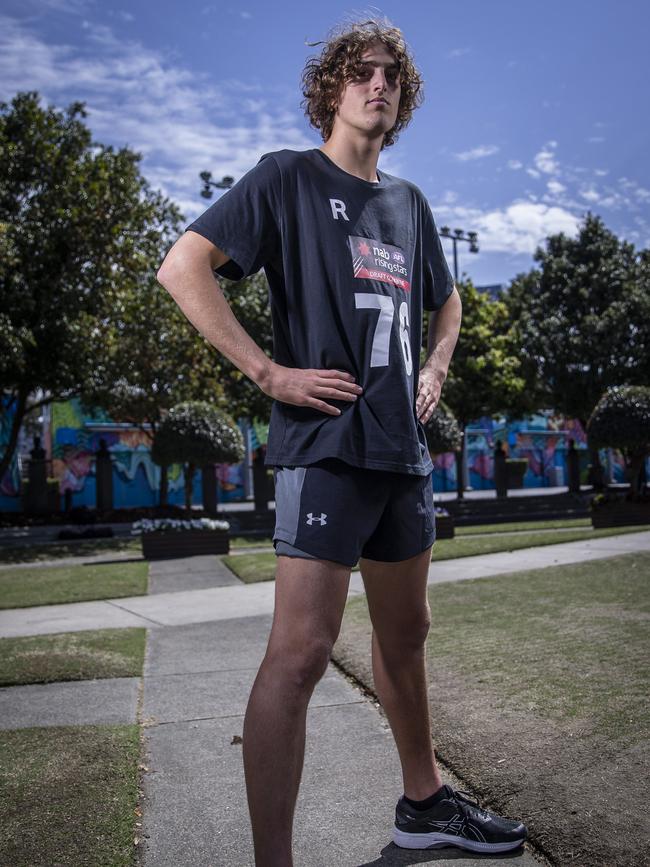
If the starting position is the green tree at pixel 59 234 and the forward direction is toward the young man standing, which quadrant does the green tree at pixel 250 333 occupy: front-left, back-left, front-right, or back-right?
back-left

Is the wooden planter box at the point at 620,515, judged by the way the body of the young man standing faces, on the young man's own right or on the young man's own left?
on the young man's own left

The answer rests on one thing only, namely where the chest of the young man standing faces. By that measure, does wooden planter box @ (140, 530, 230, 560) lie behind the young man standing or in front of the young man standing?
behind

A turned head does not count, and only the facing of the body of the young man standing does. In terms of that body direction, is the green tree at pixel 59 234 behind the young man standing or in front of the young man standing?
behind

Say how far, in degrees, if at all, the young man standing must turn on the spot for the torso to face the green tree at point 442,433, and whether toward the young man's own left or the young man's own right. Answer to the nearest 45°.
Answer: approximately 135° to the young man's own left

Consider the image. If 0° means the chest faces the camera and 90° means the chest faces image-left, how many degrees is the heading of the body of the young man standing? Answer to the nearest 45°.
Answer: approximately 315°

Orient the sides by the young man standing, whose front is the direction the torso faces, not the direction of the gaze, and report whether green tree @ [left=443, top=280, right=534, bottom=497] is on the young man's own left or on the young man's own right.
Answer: on the young man's own left

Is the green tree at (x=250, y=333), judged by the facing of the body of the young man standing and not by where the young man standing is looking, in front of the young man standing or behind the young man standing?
behind

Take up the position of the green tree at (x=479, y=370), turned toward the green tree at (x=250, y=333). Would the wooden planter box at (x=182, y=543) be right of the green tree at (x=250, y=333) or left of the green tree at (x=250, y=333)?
left
